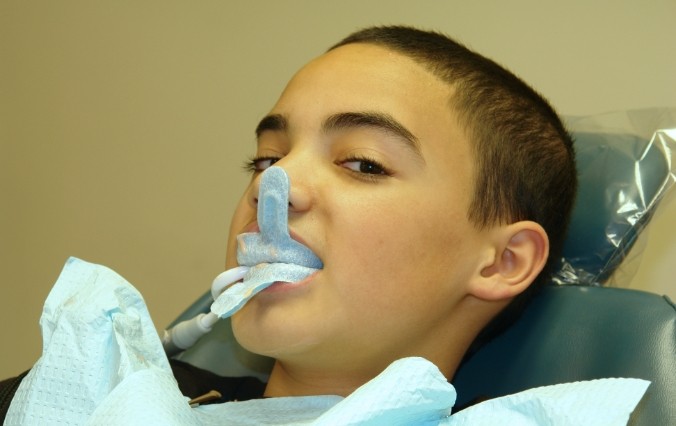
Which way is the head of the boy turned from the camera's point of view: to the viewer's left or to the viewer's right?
to the viewer's left

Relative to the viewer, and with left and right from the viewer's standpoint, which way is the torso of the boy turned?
facing the viewer and to the left of the viewer
